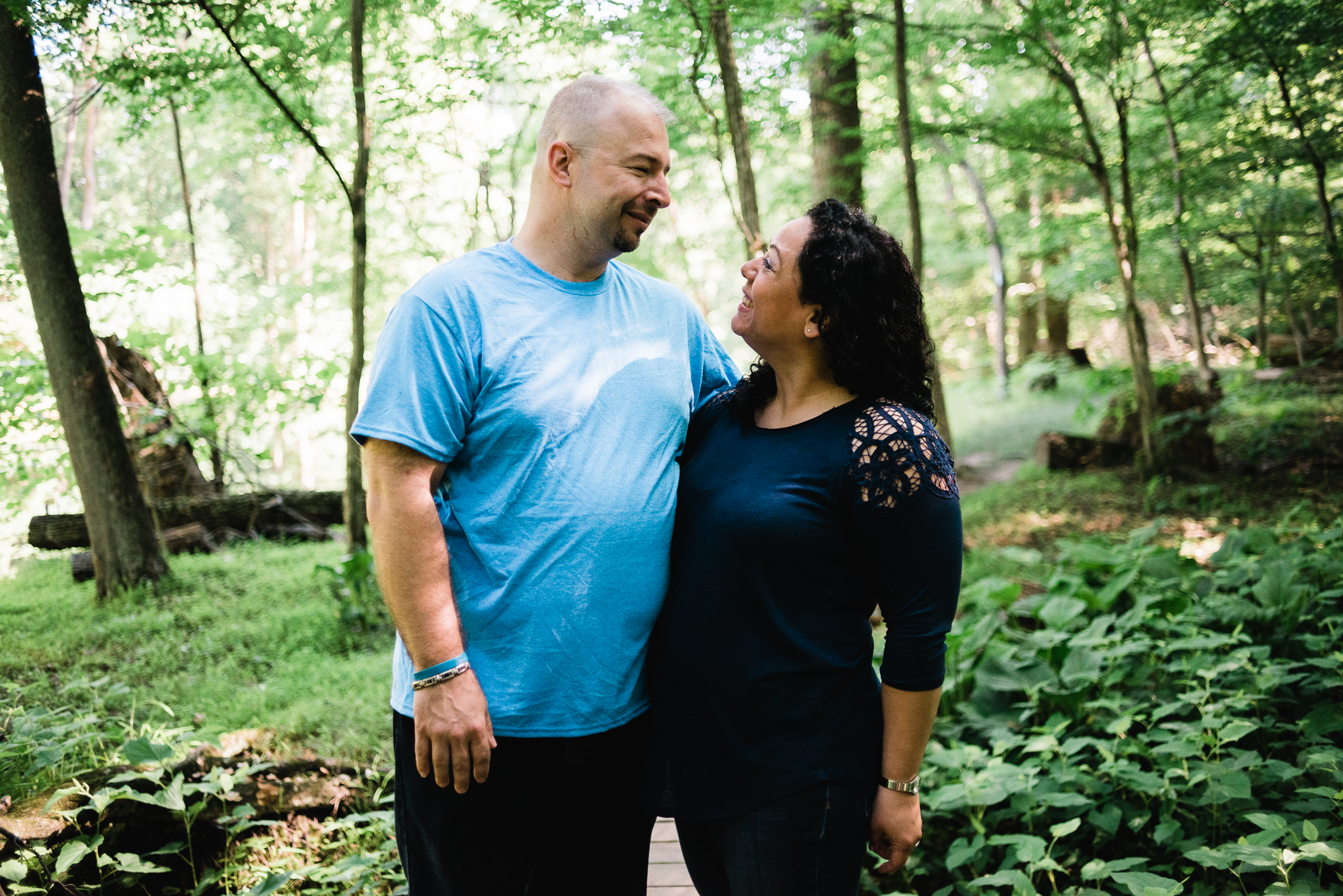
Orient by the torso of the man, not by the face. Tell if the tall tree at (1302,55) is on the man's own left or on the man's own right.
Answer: on the man's own left

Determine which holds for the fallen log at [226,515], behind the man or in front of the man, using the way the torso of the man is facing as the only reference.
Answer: behind

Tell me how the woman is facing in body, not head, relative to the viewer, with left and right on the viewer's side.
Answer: facing the viewer and to the left of the viewer

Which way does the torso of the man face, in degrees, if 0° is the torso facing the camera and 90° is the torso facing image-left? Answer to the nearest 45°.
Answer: approximately 315°

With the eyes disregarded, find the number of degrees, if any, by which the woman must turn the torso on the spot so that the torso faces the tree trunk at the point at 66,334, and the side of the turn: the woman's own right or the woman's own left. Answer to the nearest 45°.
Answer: approximately 90° to the woman's own right

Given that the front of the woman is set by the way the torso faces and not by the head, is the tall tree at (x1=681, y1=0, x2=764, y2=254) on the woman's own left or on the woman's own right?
on the woman's own right

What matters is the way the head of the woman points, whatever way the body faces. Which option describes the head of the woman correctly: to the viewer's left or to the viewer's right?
to the viewer's left

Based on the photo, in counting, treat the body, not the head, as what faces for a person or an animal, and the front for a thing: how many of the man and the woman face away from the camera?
0

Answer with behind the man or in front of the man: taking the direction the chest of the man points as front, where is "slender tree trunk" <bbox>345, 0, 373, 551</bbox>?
behind

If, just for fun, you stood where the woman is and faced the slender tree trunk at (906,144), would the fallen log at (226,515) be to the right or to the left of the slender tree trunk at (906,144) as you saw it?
left

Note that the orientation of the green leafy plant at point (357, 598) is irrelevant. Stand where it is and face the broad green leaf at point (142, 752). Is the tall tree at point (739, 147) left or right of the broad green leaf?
left
